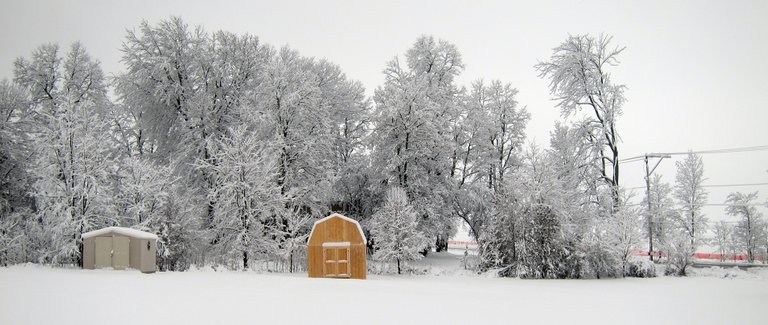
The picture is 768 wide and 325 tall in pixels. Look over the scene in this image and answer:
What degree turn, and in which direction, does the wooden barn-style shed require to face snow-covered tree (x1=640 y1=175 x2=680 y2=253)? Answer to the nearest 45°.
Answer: approximately 135° to its left

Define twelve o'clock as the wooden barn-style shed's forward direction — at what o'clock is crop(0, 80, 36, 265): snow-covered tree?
The snow-covered tree is roughly at 4 o'clock from the wooden barn-style shed.

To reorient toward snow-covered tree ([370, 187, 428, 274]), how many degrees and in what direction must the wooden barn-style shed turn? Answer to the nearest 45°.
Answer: approximately 135° to its left

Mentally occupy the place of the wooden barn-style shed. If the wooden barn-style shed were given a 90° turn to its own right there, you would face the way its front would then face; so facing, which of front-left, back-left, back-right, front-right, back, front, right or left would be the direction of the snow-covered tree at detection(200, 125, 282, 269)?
front-right

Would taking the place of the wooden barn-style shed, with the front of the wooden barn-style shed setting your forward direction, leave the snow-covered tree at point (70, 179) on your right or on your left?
on your right

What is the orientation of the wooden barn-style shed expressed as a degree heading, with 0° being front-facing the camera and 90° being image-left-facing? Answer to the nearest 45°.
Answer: approximately 0°

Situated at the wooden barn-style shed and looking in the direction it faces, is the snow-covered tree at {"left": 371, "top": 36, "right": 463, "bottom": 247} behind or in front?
behind

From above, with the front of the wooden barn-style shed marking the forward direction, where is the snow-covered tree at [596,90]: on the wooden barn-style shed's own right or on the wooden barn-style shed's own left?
on the wooden barn-style shed's own left

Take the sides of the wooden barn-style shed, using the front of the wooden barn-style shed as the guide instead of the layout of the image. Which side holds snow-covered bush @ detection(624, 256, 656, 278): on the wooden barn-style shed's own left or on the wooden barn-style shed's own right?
on the wooden barn-style shed's own left
